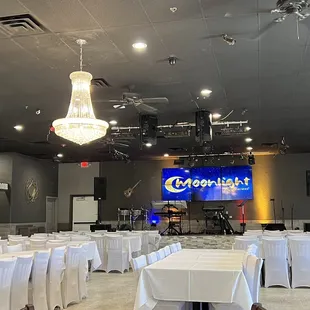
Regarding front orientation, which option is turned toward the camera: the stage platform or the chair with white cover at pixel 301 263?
the stage platform

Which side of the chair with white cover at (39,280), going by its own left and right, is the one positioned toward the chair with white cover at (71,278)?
right

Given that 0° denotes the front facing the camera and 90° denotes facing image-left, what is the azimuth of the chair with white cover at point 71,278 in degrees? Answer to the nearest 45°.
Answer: approximately 135°

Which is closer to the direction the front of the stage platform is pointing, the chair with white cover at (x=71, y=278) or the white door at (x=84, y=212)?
the chair with white cover

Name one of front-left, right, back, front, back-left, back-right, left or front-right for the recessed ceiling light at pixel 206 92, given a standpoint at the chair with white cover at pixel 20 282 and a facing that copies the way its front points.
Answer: right

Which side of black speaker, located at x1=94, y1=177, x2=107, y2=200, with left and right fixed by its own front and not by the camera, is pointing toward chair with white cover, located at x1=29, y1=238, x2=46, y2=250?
front

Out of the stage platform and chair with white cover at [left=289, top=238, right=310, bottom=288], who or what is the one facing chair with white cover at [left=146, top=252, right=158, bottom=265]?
the stage platform

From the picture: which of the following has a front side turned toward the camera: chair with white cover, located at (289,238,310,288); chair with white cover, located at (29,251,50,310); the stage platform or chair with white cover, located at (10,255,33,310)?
the stage platform

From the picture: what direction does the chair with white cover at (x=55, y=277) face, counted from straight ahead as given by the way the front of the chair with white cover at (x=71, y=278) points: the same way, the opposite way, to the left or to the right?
the same way

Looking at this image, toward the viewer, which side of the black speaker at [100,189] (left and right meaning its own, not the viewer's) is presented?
front

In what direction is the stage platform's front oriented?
toward the camera
